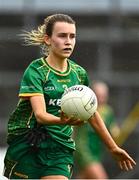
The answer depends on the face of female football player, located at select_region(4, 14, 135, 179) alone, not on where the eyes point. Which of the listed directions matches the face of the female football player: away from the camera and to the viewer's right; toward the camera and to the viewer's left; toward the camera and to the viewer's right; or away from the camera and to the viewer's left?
toward the camera and to the viewer's right

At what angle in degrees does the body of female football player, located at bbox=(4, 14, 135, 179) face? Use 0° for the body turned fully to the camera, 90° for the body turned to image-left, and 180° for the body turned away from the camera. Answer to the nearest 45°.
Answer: approximately 315°
